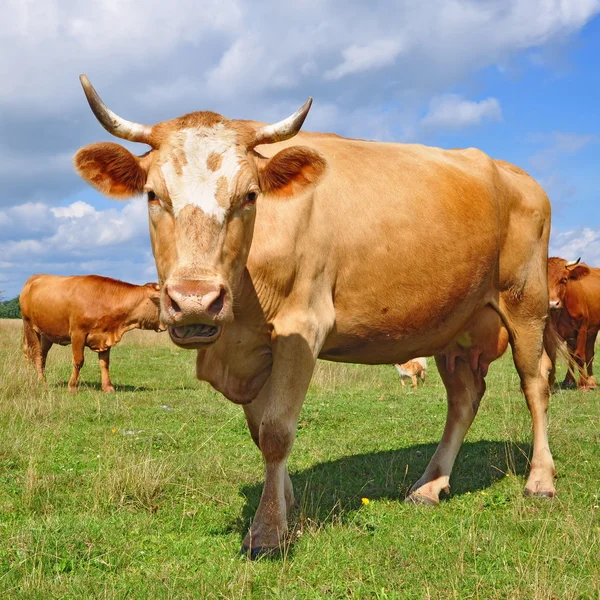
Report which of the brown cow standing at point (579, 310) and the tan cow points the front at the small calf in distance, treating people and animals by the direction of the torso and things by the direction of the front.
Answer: the brown cow standing

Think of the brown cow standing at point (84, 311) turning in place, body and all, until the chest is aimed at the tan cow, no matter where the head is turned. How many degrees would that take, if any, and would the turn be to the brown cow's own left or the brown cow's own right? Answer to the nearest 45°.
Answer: approximately 45° to the brown cow's own right

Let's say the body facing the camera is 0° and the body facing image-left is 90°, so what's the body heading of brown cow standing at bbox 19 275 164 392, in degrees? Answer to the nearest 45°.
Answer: approximately 315°

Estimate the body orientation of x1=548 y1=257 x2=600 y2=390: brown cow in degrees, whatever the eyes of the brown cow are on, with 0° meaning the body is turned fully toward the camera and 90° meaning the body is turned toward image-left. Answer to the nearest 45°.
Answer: approximately 45°

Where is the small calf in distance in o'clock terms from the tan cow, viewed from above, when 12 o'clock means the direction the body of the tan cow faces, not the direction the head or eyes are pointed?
The small calf in distance is roughly at 5 o'clock from the tan cow.
